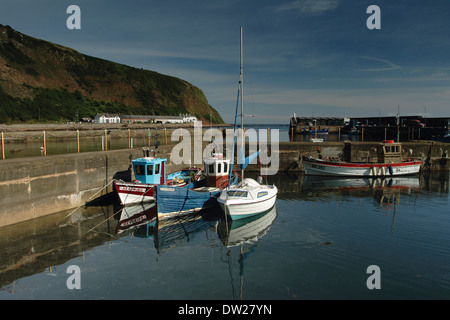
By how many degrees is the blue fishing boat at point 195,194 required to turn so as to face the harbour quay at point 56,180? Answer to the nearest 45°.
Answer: approximately 45° to its right

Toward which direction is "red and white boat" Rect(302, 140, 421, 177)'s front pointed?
to the viewer's left

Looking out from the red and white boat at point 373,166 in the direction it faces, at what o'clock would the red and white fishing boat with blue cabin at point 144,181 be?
The red and white fishing boat with blue cabin is roughly at 10 o'clock from the red and white boat.

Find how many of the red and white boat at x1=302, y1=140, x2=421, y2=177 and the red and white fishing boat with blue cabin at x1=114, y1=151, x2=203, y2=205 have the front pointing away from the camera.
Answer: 0

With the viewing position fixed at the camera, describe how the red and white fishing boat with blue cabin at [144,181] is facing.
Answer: facing the viewer and to the left of the viewer
